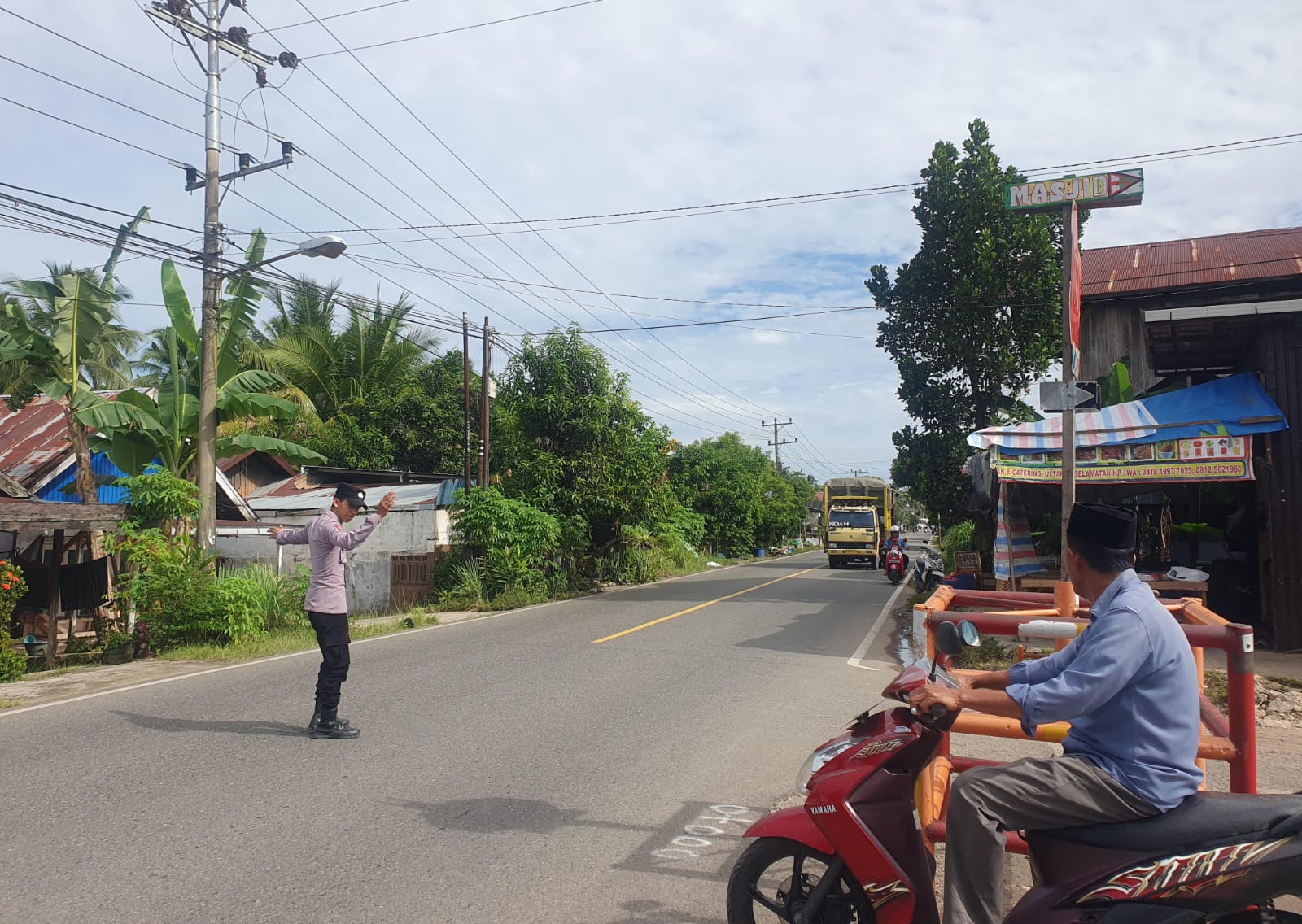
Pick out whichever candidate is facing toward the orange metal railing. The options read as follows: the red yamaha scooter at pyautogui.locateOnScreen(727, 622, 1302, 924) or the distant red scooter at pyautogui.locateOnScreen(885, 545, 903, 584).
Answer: the distant red scooter at pyautogui.locateOnScreen(885, 545, 903, 584)

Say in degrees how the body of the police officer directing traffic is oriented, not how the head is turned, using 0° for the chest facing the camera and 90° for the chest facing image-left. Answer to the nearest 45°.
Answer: approximately 270°

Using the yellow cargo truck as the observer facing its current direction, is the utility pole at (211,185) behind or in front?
in front

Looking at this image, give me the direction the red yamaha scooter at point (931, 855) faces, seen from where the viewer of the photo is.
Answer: facing to the left of the viewer

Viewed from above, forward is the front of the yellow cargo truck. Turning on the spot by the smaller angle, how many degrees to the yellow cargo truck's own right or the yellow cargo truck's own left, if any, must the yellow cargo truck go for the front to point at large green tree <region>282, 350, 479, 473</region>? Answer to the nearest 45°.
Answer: approximately 45° to the yellow cargo truck's own right

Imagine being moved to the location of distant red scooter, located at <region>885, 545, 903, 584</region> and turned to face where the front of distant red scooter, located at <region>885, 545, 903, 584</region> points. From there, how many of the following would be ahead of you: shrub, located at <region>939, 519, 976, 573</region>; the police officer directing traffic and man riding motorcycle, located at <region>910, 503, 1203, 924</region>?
2

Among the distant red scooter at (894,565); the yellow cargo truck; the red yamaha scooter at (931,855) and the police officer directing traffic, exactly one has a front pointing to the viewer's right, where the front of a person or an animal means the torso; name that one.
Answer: the police officer directing traffic

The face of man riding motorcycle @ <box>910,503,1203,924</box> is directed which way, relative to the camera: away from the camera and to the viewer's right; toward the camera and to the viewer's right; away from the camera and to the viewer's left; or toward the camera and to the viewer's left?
away from the camera and to the viewer's left

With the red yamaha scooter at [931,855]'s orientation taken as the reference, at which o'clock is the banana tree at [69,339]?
The banana tree is roughly at 1 o'clock from the red yamaha scooter.
